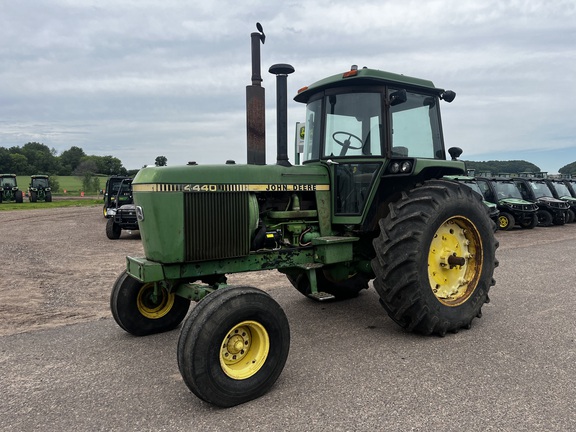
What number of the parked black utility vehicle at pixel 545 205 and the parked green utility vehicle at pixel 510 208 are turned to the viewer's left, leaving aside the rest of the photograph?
0

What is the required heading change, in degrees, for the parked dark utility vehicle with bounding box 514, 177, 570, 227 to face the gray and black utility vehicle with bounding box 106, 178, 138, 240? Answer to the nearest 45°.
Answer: approximately 90° to its right

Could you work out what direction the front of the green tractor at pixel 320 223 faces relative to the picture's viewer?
facing the viewer and to the left of the viewer

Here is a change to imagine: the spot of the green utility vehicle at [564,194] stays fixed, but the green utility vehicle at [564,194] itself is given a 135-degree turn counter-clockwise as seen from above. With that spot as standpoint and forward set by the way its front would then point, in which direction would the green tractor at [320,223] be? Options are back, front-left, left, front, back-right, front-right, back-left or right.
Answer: back

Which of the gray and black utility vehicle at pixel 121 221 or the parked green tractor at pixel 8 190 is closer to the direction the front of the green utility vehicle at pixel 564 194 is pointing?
the gray and black utility vehicle

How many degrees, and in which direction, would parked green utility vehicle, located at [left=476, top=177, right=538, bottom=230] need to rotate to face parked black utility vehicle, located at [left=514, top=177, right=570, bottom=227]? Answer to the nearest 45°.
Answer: approximately 90° to its left

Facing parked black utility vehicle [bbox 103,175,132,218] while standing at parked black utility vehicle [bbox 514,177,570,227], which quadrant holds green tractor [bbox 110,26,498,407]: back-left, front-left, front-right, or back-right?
front-left

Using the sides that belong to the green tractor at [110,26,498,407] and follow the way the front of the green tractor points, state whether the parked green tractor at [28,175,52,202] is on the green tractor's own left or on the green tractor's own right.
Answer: on the green tractor's own right

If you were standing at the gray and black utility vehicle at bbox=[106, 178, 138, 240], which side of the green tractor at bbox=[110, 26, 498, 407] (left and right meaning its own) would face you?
right

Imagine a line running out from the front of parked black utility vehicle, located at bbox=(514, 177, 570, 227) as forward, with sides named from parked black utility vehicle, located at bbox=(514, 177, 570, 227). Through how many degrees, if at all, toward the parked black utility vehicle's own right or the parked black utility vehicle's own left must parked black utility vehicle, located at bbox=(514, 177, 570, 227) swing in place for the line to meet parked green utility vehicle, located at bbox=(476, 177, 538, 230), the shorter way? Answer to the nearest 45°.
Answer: approximately 90° to the parked black utility vehicle's own right

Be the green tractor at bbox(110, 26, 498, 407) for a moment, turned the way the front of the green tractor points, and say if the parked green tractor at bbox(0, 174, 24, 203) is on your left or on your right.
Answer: on your right
